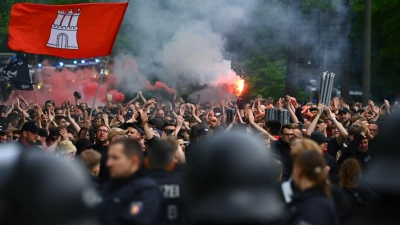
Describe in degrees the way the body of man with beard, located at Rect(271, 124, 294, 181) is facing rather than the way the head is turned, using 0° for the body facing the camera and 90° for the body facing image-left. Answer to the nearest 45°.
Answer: approximately 315°

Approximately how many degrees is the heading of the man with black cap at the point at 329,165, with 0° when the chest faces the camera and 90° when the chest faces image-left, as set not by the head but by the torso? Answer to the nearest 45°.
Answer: approximately 315°

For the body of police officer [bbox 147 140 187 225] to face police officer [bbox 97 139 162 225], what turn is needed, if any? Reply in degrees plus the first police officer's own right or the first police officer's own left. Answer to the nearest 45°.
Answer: approximately 135° to the first police officer's own left

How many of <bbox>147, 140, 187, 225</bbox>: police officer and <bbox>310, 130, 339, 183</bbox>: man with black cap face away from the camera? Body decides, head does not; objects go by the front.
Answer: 1

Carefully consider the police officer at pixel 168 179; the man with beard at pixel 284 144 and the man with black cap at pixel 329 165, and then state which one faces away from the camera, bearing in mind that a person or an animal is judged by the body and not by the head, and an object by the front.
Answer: the police officer

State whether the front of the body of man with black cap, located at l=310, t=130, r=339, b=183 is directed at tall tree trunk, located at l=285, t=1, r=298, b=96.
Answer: no

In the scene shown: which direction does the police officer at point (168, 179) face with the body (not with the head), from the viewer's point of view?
away from the camera

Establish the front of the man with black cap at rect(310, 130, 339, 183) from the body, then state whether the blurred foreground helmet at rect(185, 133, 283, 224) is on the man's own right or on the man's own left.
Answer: on the man's own right

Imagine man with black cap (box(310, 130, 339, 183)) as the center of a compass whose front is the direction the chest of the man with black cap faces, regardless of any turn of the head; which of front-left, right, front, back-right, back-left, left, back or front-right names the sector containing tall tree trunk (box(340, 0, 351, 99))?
back-left

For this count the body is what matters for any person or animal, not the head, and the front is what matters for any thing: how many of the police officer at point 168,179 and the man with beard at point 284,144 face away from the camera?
1

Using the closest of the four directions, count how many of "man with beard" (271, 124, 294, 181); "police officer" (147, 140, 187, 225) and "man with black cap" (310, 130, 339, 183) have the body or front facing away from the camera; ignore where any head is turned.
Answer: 1

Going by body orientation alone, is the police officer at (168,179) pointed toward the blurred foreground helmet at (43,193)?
no

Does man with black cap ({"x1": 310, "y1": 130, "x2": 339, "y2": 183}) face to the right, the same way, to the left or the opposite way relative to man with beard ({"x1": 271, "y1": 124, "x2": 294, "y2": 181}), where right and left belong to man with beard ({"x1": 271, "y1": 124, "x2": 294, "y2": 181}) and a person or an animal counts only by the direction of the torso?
the same way
